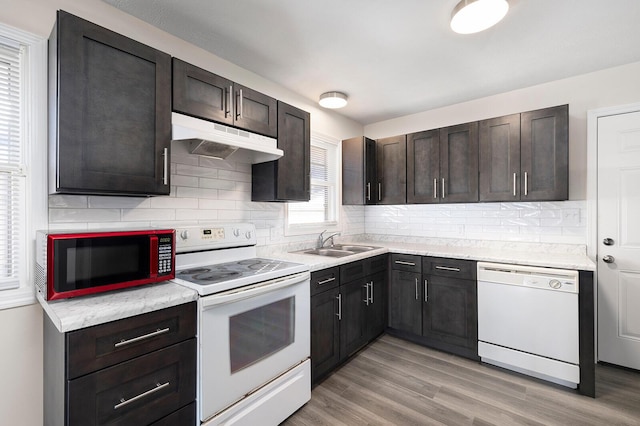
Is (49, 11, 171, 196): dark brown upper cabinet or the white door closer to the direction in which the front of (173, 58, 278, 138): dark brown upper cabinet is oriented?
the white door

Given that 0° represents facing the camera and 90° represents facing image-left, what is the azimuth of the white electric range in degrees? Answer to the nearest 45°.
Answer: approximately 315°

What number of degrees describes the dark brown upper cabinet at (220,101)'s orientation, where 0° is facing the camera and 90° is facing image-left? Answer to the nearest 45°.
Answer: approximately 315°

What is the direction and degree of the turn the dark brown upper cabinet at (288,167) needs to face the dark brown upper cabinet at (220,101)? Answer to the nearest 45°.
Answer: approximately 90° to its right

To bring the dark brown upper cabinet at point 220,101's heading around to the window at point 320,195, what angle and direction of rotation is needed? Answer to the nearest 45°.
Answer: approximately 90° to its left

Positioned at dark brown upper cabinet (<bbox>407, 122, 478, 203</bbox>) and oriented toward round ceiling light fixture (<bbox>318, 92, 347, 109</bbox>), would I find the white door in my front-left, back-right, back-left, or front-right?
back-left
